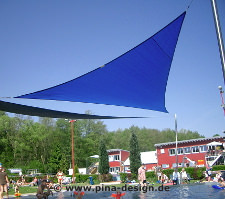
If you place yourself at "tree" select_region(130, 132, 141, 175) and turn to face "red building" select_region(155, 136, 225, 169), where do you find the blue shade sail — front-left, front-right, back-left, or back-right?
back-right

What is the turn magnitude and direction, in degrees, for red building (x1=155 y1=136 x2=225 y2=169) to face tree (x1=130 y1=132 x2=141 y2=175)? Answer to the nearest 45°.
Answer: approximately 45° to its right

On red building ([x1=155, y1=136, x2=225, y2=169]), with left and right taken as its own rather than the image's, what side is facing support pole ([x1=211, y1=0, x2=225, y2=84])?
front

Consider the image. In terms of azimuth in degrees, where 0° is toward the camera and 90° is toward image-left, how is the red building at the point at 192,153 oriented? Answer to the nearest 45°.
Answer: approximately 0°

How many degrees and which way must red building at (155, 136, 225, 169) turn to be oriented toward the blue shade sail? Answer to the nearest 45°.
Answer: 0° — it already faces it
